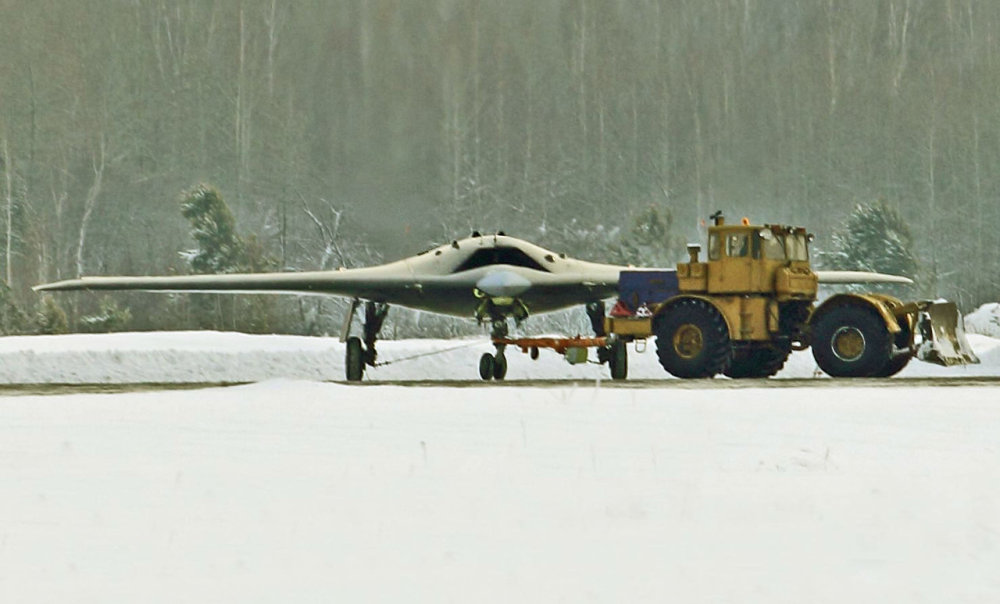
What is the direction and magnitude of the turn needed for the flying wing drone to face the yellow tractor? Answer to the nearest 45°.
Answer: approximately 45° to its left

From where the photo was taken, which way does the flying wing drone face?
toward the camera
